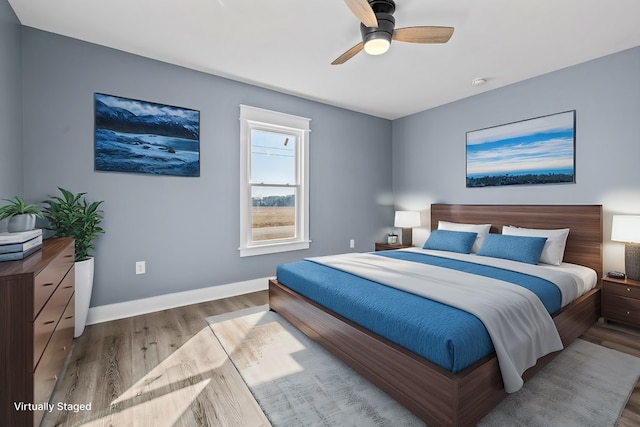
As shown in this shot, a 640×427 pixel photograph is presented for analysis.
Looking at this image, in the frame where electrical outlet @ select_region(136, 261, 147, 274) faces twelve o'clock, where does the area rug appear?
The area rug is roughly at 11 o'clock from the electrical outlet.

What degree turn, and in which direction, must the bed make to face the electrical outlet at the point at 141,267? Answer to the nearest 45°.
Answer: approximately 45° to its right

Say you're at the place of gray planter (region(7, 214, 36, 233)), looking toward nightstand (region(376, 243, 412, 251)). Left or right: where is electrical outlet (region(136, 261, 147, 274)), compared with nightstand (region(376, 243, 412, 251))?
left

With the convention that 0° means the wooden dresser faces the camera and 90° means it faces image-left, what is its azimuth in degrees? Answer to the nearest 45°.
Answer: approximately 270°

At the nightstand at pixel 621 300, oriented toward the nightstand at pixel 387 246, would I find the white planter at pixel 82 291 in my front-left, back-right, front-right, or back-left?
front-left

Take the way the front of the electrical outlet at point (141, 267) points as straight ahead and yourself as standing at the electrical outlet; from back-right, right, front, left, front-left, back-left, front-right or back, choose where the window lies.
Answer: left

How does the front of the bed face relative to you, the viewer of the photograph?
facing the viewer and to the left of the viewer

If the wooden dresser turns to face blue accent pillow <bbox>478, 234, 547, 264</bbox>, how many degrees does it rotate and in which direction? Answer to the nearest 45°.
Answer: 0° — it already faces it

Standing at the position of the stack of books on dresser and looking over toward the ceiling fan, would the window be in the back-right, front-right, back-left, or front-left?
front-left

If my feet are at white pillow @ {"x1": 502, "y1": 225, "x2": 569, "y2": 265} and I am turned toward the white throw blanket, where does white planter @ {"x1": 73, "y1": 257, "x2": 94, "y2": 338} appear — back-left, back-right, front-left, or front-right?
front-right

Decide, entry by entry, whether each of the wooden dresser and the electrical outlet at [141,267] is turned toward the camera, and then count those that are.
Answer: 1

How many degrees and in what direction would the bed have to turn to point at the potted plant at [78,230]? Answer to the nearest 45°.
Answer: approximately 45° to its right

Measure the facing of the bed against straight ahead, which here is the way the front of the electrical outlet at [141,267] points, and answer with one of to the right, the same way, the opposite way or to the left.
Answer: to the right

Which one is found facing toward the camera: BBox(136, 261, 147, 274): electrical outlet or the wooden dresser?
the electrical outlet

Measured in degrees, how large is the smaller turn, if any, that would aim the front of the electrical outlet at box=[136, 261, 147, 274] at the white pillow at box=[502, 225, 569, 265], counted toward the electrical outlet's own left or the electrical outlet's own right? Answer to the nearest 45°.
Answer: approximately 45° to the electrical outlet's own left

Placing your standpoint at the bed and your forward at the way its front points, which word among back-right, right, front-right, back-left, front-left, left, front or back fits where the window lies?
right

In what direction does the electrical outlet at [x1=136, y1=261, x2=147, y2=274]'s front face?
toward the camera

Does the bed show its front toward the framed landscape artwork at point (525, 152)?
no
